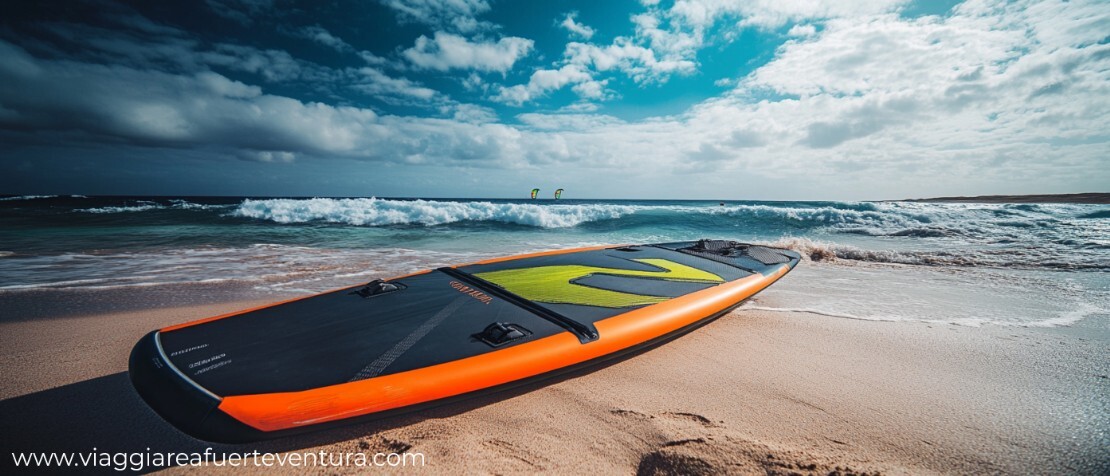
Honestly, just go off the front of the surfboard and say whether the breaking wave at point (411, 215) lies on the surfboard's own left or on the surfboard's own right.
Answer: on the surfboard's own left

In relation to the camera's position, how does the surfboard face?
facing away from the viewer and to the right of the viewer

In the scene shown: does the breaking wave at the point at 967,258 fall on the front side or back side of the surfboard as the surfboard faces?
on the front side
